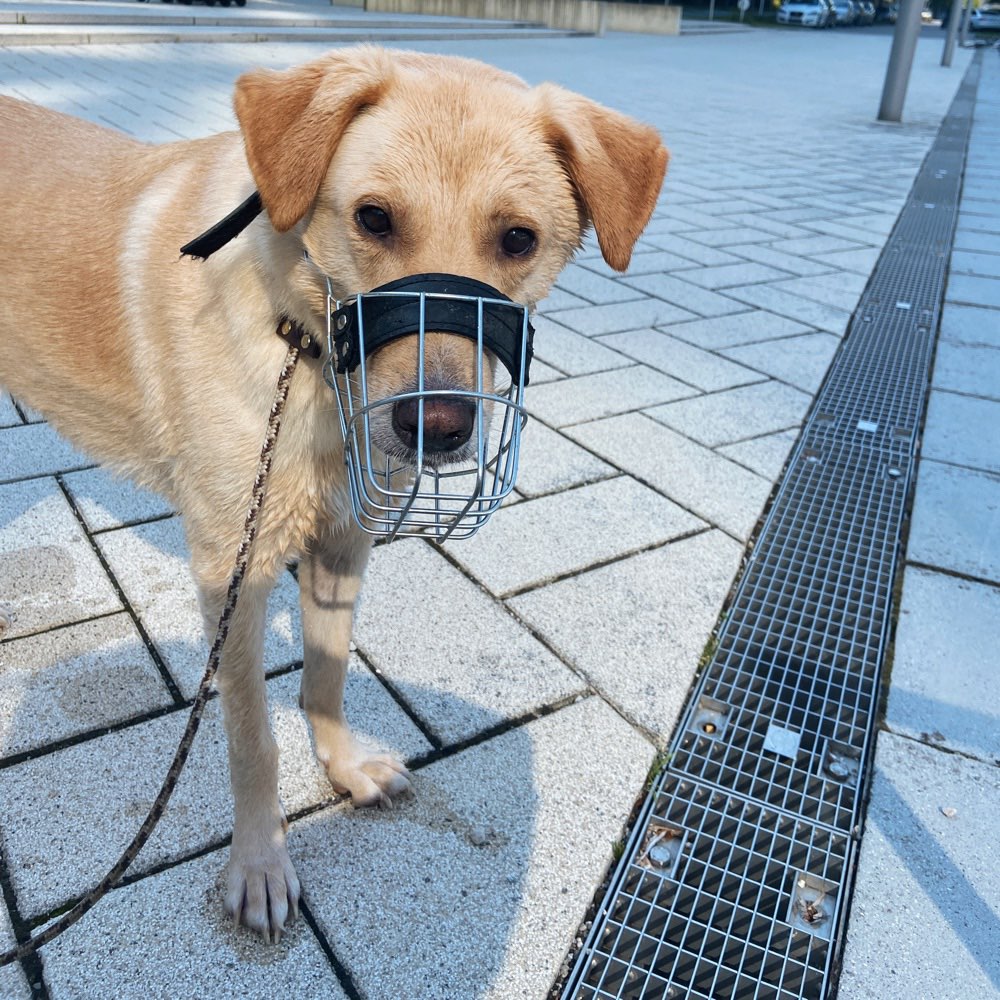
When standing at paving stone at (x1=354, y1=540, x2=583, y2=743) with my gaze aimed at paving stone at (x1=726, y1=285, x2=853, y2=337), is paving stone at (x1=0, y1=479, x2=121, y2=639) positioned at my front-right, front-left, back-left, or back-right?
back-left

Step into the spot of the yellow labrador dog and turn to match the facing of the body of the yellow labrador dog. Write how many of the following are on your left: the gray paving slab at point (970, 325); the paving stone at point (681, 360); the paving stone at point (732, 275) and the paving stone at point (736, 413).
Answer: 4

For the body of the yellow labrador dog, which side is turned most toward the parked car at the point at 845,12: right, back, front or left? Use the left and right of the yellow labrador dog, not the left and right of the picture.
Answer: left

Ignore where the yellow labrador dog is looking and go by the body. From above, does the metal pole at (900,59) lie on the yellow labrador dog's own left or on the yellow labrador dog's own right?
on the yellow labrador dog's own left

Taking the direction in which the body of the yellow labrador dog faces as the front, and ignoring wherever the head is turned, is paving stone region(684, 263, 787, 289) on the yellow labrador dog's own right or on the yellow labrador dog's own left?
on the yellow labrador dog's own left

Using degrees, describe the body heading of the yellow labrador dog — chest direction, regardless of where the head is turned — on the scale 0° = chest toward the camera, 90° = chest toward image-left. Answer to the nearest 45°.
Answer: approximately 315°

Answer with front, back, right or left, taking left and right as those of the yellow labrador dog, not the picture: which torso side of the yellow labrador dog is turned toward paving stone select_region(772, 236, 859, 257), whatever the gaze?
left

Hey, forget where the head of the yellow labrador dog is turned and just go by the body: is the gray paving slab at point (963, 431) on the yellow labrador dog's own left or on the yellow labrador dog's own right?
on the yellow labrador dog's own left

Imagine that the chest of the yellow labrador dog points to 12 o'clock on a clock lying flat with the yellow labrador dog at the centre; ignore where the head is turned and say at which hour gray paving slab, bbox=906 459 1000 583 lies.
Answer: The gray paving slab is roughly at 10 o'clock from the yellow labrador dog.

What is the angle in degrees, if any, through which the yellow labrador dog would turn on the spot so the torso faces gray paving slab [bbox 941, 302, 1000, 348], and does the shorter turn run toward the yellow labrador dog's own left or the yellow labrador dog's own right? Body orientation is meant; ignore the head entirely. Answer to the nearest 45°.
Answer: approximately 90° to the yellow labrador dog's own left

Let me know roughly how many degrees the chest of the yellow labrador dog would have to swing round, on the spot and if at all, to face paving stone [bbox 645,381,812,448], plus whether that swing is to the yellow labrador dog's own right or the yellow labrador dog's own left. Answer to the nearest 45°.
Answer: approximately 90° to the yellow labrador dog's own left
